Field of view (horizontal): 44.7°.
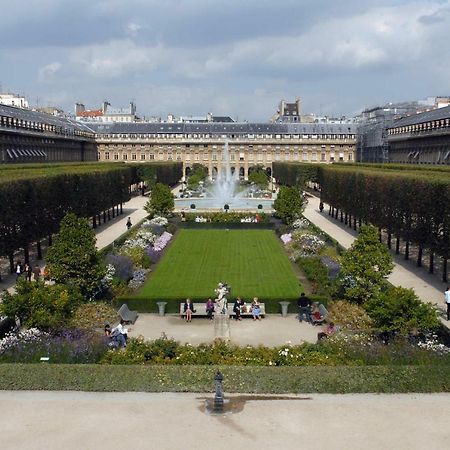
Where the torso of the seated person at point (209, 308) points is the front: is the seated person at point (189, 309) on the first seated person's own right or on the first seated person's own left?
on the first seated person's own right

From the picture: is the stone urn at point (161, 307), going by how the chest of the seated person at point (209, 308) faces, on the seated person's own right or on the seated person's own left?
on the seated person's own right

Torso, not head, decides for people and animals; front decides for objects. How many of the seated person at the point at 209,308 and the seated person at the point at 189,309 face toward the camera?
2

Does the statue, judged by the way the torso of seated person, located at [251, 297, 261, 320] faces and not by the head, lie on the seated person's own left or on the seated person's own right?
on the seated person's own right

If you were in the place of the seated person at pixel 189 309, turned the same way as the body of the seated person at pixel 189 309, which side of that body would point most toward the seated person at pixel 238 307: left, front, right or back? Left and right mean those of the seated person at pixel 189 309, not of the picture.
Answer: left

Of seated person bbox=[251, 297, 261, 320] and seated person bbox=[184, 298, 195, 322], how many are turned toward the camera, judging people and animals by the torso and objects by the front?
2

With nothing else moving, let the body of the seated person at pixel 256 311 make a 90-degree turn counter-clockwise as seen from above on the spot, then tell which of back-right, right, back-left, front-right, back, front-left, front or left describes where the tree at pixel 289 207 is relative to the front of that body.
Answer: left
